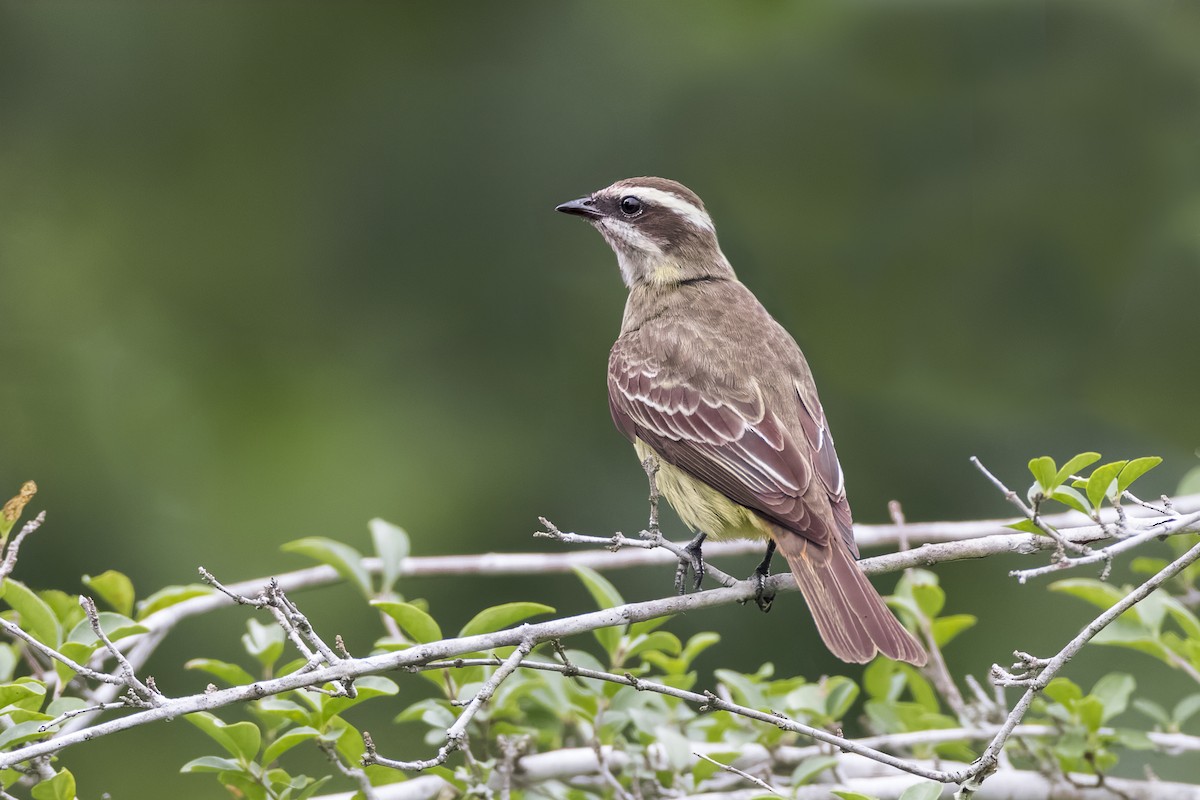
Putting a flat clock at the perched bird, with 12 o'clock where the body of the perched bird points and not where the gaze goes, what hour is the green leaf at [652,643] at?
The green leaf is roughly at 8 o'clock from the perched bird.

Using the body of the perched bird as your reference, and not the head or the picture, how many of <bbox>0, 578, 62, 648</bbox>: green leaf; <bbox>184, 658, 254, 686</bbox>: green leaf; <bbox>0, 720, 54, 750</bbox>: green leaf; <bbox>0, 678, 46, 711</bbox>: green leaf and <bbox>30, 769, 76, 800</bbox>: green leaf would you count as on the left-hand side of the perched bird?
5

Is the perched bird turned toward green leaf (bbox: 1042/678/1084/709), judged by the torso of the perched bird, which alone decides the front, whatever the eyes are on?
no

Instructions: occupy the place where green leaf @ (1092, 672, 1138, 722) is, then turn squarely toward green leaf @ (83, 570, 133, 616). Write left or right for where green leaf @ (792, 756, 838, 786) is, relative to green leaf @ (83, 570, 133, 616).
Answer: left

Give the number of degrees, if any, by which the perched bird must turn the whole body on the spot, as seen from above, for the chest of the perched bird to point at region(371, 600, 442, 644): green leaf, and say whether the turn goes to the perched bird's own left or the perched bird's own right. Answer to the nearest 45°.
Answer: approximately 90° to the perched bird's own left

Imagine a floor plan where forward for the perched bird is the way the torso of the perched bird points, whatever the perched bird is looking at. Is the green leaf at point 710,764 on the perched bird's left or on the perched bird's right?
on the perched bird's left

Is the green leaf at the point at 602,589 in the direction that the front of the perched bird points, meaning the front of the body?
no

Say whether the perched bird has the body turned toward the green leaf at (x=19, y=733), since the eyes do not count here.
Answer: no

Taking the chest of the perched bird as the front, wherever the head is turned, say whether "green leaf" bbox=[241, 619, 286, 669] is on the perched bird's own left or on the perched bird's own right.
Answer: on the perched bird's own left

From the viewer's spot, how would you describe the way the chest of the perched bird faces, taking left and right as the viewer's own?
facing away from the viewer and to the left of the viewer
